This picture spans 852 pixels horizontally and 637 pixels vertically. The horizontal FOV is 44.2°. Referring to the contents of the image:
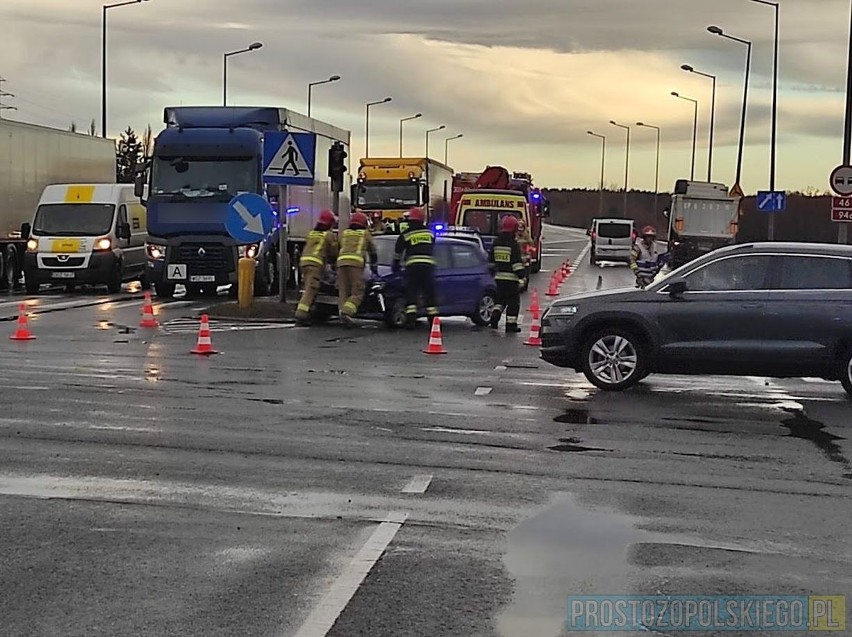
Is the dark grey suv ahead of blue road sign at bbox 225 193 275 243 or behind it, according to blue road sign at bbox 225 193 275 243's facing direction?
ahead

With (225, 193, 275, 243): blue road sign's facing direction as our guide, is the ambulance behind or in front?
behind

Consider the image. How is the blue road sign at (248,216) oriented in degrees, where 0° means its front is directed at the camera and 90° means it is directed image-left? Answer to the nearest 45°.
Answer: approximately 0°

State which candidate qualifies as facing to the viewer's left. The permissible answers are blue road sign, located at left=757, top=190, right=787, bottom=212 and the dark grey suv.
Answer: the dark grey suv

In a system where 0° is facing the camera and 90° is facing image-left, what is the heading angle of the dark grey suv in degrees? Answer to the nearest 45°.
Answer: approximately 90°

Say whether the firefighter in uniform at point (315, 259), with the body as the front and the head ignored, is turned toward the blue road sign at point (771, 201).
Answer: yes

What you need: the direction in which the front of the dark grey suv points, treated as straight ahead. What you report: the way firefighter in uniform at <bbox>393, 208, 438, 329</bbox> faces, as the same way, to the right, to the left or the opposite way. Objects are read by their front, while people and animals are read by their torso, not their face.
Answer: to the right

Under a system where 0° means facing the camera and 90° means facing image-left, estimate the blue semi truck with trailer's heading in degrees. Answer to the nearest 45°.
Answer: approximately 0°

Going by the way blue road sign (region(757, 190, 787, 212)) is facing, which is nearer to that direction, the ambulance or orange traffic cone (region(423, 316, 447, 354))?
the orange traffic cone

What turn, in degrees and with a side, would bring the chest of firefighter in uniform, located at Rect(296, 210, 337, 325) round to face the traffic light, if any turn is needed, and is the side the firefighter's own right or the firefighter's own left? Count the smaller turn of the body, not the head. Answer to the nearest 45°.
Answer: approximately 45° to the firefighter's own left
